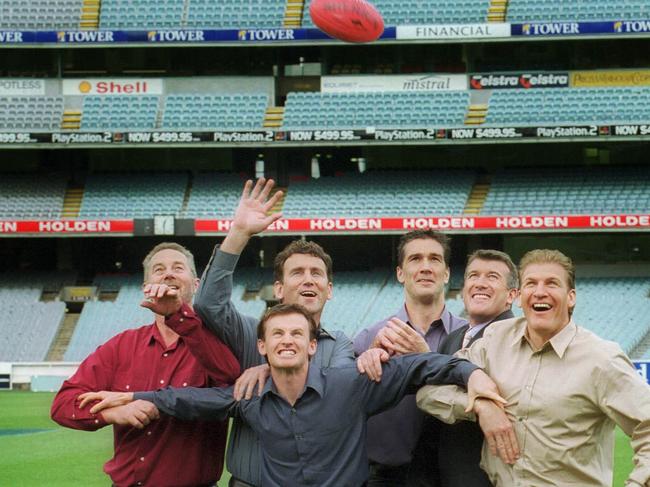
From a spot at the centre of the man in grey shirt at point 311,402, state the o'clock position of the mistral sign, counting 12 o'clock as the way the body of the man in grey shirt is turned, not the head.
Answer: The mistral sign is roughly at 6 o'clock from the man in grey shirt.

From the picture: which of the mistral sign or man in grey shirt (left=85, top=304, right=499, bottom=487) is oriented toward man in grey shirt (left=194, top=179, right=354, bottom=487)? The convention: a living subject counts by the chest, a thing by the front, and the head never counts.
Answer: the mistral sign

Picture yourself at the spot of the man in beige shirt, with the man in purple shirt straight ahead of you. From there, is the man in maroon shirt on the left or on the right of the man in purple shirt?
left

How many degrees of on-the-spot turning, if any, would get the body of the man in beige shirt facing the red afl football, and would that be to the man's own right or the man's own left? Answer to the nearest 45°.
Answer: approximately 135° to the man's own right

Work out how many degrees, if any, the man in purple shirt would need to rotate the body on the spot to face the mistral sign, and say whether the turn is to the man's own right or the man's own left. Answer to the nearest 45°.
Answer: approximately 180°

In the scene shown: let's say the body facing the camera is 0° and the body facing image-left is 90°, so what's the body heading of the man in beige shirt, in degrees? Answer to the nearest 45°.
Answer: approximately 45°

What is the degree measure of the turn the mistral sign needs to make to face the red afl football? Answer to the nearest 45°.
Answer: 0° — it already faces it
